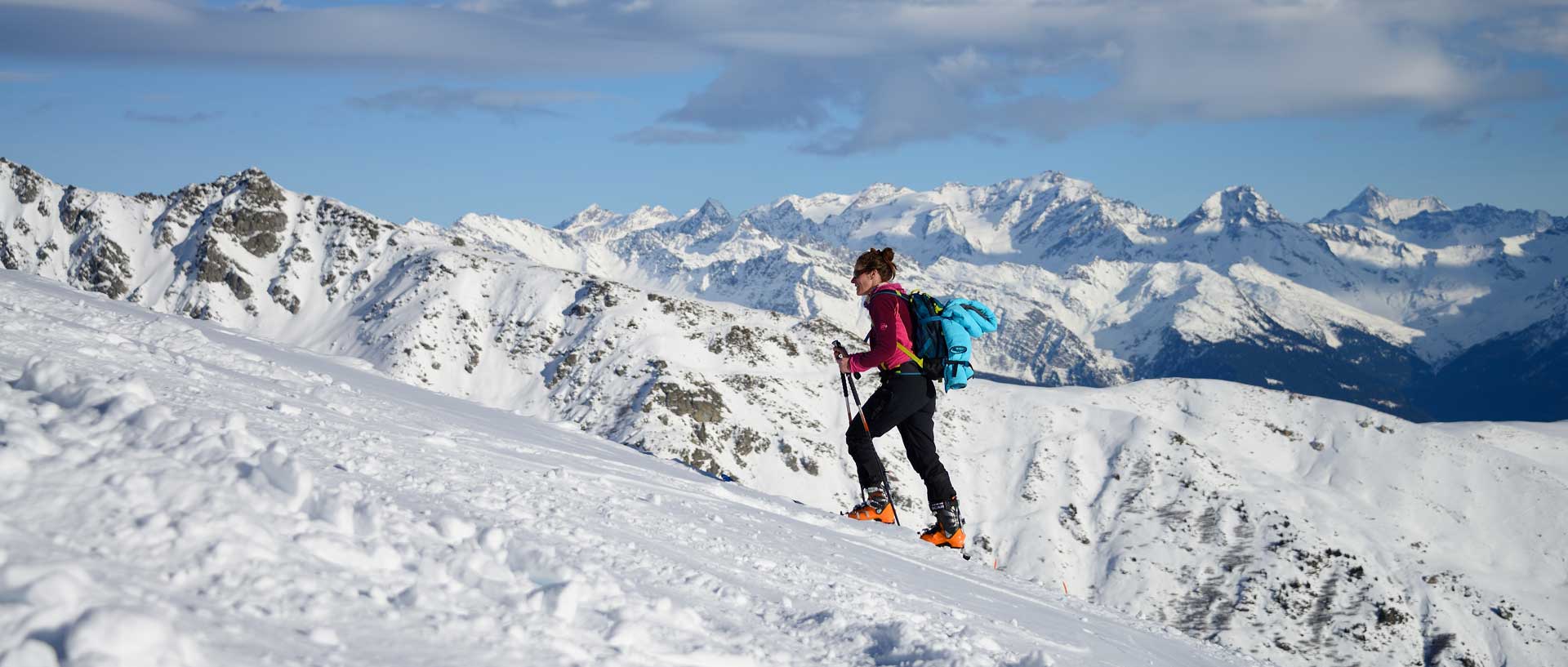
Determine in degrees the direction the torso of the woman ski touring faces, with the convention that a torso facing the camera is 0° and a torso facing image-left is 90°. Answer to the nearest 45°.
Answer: approximately 90°
